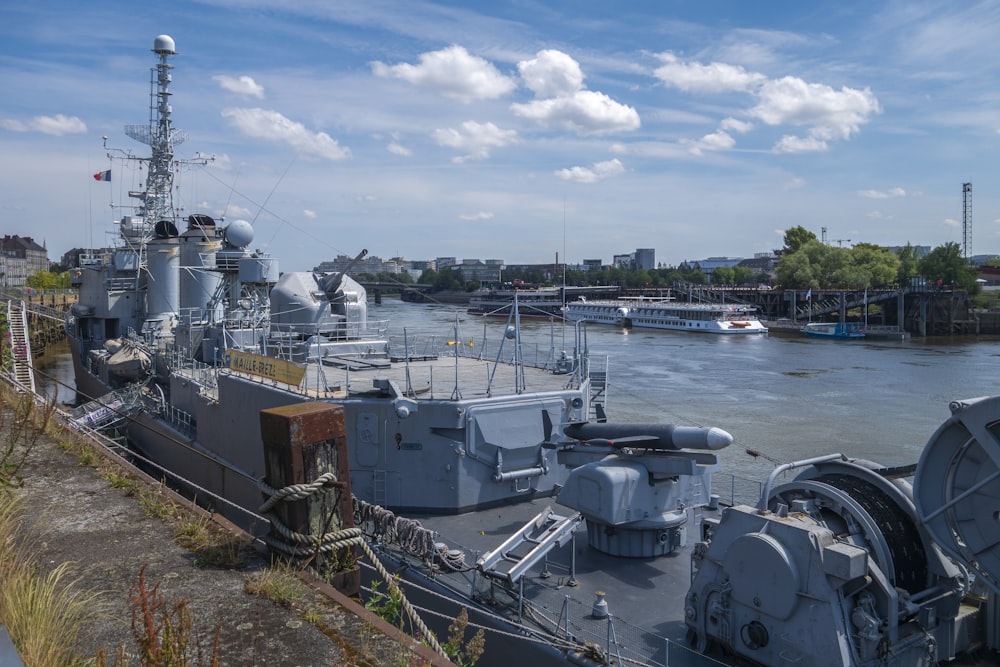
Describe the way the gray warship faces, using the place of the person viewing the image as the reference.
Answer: facing away from the viewer and to the left of the viewer
